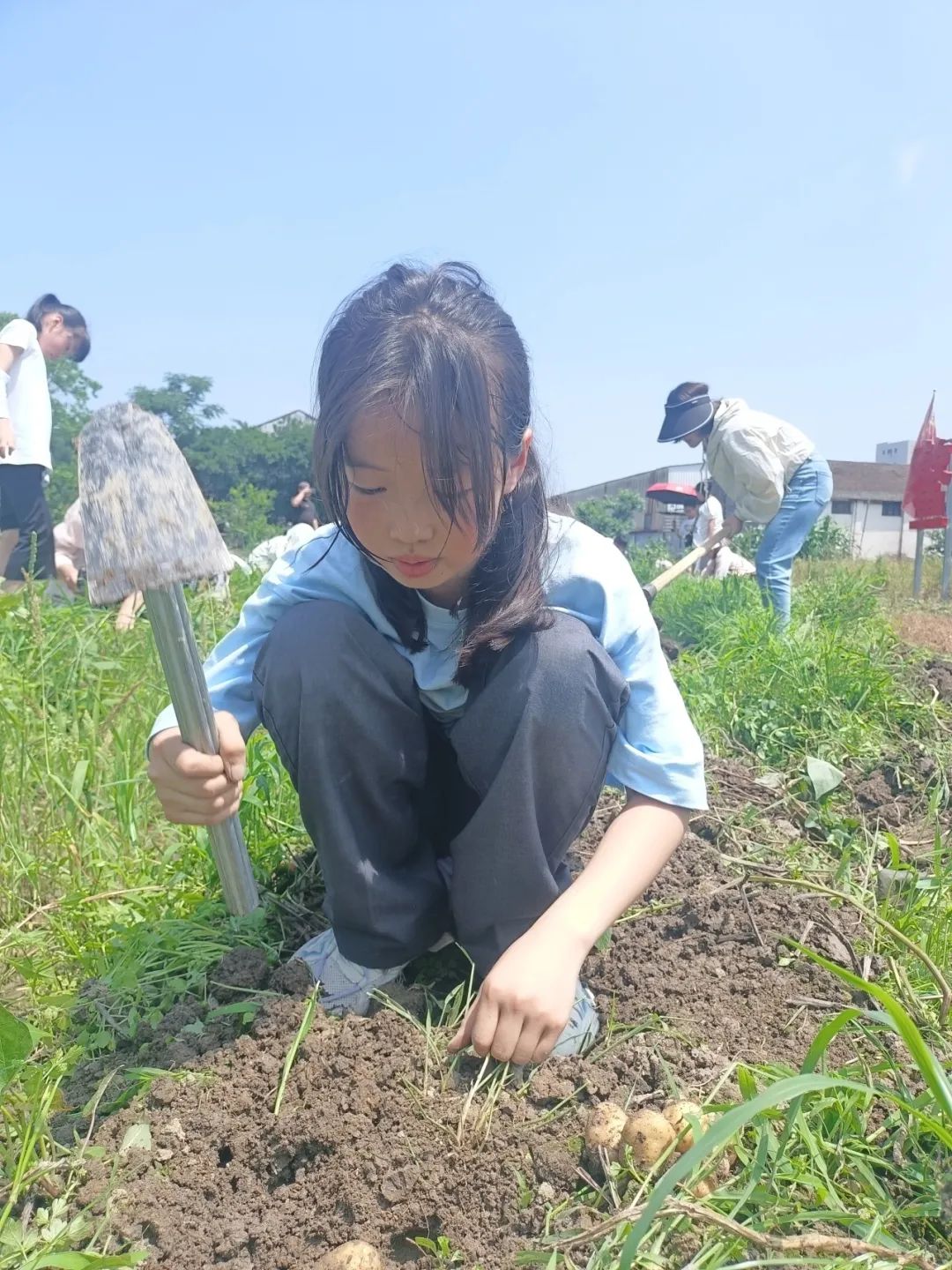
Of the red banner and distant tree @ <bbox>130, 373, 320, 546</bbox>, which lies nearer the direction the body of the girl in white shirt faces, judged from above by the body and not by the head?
the red banner

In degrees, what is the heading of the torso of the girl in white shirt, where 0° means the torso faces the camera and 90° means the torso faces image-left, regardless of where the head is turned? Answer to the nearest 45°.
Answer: approximately 270°

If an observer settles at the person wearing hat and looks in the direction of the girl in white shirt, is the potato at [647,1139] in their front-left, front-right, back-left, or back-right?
front-left

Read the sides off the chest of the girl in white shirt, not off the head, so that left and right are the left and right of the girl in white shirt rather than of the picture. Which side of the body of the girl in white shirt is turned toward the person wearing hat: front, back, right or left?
front

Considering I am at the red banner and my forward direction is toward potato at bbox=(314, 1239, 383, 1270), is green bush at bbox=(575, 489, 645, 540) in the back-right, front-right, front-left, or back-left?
back-right

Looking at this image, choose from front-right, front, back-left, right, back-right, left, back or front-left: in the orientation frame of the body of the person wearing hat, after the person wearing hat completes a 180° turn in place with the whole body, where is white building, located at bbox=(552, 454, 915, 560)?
left

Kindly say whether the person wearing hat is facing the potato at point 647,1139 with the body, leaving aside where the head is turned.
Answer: no

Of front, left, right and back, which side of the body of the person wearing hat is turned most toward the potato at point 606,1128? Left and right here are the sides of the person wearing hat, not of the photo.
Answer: left

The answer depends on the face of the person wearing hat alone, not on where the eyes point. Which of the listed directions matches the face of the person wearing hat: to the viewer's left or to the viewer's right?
to the viewer's left

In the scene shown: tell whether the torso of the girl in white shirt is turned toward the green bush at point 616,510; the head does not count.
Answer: no

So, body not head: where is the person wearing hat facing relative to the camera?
to the viewer's left

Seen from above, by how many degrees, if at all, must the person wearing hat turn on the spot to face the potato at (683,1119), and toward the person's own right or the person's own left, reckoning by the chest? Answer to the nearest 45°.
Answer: approximately 90° to the person's own left

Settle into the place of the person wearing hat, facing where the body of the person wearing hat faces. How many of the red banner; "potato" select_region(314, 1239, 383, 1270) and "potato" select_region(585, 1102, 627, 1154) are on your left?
2

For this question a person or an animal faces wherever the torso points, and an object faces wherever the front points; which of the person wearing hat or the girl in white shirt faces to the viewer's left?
the person wearing hat

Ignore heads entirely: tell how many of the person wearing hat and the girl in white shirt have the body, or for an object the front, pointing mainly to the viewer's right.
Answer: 1

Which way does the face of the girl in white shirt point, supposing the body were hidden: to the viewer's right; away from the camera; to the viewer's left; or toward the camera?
to the viewer's right

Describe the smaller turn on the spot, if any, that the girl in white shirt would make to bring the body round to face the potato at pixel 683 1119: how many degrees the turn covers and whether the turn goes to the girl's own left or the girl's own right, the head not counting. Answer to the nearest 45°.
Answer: approximately 90° to the girl's own right
